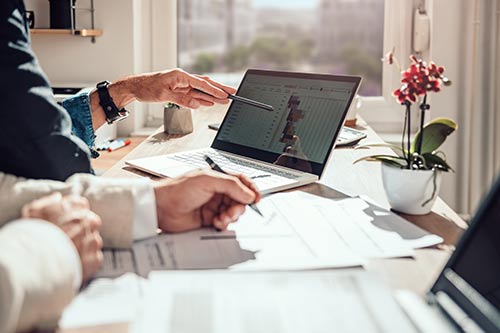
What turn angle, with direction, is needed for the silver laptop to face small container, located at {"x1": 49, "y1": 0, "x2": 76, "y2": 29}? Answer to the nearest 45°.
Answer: approximately 90° to its right

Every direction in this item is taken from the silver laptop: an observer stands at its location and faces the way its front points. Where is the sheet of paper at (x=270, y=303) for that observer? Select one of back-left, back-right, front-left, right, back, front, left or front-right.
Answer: front-left

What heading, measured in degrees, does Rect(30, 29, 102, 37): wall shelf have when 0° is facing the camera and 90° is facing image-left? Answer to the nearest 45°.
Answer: approximately 0°

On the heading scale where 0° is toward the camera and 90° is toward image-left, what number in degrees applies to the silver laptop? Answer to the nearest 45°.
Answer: approximately 45°

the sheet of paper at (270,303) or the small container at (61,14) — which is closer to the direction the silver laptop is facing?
the sheet of paper

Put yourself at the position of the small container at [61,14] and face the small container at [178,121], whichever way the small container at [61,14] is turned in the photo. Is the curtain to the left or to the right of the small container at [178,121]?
left

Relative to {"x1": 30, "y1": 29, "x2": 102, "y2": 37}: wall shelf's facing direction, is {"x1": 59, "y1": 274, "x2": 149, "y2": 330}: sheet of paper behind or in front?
in front
